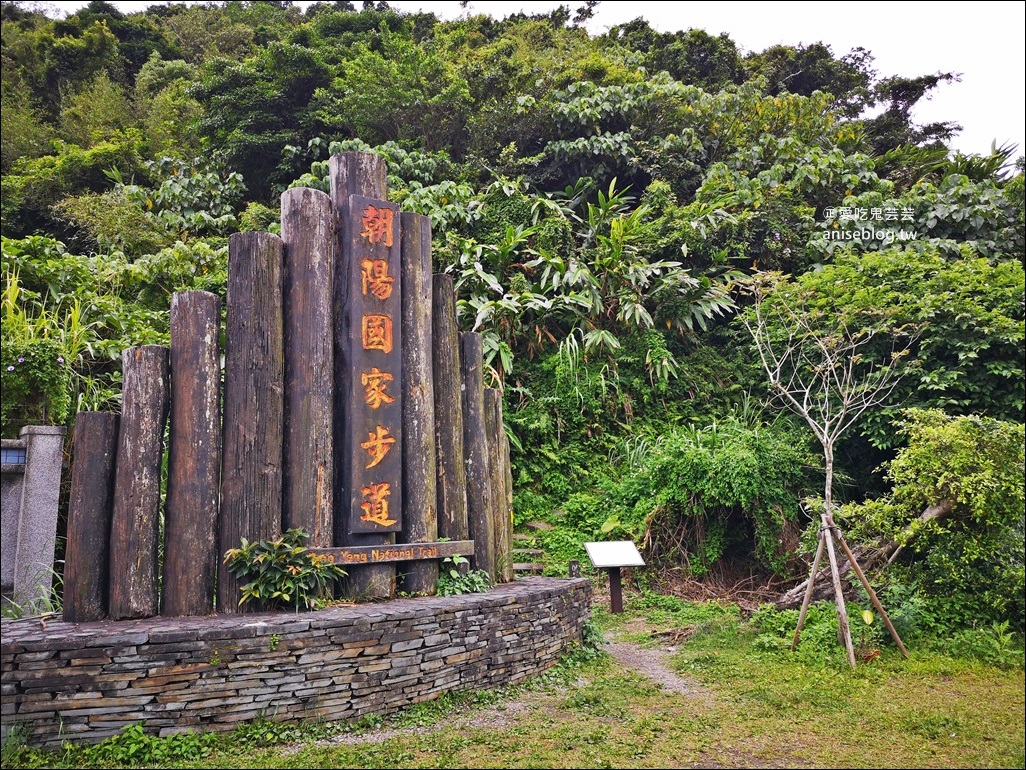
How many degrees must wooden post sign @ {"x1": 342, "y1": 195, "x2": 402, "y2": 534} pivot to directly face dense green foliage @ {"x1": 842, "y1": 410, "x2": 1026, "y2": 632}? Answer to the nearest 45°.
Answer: approximately 90° to its left

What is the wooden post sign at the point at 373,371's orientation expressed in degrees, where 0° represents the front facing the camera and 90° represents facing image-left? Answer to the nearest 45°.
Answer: approximately 0°

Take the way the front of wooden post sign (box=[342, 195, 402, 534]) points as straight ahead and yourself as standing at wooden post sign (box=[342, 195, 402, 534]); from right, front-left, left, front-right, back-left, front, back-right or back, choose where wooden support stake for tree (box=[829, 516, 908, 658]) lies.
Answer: left

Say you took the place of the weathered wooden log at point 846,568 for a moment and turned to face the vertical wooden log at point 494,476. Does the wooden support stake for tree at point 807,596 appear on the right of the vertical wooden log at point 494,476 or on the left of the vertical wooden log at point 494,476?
left

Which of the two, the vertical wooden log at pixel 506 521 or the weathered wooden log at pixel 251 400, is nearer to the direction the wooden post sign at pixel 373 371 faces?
the weathered wooden log

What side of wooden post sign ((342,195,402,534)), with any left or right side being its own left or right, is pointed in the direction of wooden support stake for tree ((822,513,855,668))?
left

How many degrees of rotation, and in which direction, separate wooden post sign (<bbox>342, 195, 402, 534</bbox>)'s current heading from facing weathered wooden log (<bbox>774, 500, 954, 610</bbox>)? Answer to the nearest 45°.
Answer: approximately 90° to its left

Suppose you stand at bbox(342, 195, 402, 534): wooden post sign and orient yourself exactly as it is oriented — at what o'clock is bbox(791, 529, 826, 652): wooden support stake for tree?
The wooden support stake for tree is roughly at 9 o'clock from the wooden post sign.

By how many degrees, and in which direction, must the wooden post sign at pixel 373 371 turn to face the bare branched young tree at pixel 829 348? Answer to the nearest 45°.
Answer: approximately 135° to its left

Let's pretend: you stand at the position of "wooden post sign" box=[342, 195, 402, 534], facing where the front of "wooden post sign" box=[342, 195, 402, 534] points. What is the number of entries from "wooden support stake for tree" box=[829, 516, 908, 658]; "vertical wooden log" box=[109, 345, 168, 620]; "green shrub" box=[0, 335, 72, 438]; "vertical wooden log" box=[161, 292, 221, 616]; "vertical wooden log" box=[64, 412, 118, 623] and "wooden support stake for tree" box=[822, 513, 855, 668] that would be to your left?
2

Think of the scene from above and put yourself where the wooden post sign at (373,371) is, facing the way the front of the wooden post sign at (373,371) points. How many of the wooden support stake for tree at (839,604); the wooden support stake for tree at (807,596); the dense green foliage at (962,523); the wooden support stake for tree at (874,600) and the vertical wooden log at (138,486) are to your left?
4

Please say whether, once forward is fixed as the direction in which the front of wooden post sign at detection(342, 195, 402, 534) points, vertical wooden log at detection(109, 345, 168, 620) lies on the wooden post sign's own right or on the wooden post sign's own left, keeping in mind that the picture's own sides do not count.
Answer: on the wooden post sign's own right
